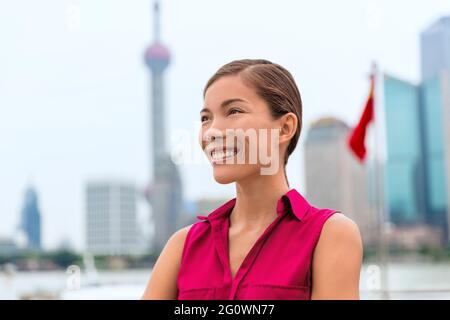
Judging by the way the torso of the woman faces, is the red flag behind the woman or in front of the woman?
behind

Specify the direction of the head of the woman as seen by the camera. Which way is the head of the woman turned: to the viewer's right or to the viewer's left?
to the viewer's left

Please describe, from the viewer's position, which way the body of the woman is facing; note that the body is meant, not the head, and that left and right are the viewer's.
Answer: facing the viewer and to the left of the viewer
